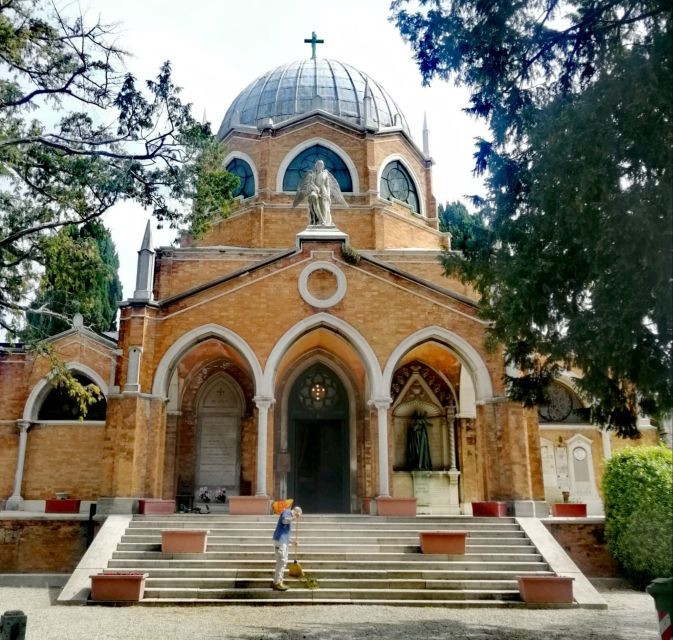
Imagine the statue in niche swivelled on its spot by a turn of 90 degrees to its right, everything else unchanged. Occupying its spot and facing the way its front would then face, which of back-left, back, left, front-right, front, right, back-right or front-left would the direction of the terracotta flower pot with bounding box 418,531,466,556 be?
left

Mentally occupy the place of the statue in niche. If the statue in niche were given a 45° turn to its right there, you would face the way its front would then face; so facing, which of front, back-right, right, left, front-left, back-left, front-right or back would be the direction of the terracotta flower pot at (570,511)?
left

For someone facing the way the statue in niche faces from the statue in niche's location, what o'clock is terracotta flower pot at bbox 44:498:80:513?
The terracotta flower pot is roughly at 2 o'clock from the statue in niche.

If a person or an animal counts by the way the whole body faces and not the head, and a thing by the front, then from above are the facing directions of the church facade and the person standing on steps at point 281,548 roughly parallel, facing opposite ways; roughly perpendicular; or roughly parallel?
roughly perpendicular

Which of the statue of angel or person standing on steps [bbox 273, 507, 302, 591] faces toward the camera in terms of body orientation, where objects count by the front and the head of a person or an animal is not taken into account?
the statue of angel

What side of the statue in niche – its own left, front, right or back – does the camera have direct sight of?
front

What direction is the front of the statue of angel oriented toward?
toward the camera

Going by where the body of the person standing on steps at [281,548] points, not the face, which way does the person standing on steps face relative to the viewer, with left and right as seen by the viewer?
facing to the right of the viewer

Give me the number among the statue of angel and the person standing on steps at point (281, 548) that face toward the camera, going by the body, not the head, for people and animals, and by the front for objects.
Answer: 1

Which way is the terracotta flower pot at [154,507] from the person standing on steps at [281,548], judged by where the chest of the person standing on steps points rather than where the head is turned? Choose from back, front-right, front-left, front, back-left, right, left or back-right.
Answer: back-left
